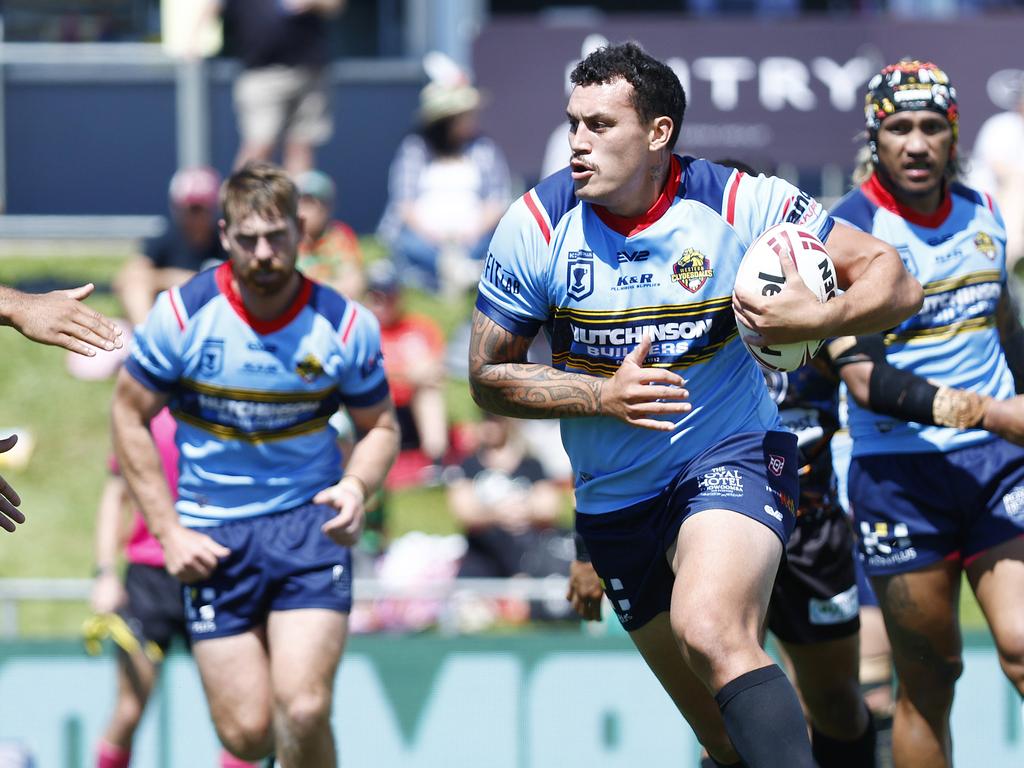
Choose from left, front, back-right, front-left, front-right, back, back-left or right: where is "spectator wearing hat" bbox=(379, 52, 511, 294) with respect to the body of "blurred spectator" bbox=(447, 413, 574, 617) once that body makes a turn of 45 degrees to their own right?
back-right

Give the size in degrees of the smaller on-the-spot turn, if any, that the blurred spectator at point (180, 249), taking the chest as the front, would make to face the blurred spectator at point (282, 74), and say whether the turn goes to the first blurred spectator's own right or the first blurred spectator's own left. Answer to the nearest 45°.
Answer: approximately 180°

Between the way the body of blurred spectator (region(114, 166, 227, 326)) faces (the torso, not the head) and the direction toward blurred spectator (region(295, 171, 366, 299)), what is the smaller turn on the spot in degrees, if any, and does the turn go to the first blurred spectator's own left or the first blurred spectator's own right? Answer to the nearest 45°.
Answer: approximately 135° to the first blurred spectator's own left

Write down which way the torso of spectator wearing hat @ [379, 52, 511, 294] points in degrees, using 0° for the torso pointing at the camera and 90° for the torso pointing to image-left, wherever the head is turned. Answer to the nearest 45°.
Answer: approximately 0°

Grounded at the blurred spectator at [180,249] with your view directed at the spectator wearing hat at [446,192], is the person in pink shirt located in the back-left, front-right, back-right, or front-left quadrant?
back-right

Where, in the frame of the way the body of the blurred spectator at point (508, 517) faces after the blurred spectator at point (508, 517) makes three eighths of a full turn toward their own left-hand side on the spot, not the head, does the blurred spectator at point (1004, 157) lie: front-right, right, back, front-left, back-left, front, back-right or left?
front

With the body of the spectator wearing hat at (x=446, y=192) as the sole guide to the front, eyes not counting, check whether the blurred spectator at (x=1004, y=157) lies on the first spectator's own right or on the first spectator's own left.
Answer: on the first spectator's own left

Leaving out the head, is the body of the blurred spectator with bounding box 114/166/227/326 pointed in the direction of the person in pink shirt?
yes

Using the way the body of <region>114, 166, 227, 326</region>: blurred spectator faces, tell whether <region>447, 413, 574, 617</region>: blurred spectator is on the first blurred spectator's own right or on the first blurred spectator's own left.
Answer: on the first blurred spectator's own left
